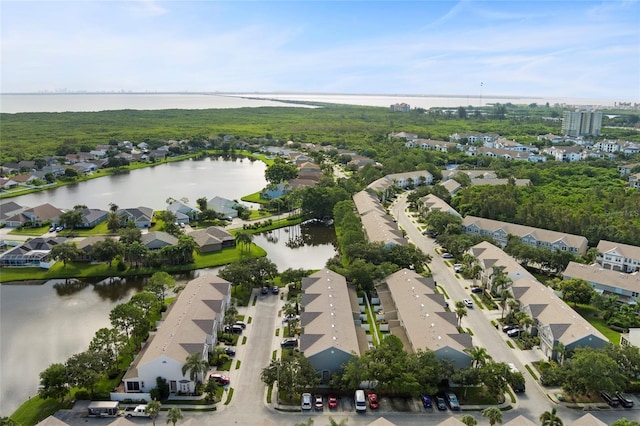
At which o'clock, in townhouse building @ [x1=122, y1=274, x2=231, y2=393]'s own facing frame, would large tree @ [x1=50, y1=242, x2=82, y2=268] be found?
The large tree is roughly at 8 o'clock from the townhouse building.

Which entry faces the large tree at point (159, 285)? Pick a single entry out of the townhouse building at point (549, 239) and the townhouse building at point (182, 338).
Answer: the townhouse building at point (549, 239)

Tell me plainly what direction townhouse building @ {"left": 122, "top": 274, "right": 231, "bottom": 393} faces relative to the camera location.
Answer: facing to the right of the viewer

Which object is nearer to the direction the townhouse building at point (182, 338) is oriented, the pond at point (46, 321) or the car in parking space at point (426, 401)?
the car in parking space

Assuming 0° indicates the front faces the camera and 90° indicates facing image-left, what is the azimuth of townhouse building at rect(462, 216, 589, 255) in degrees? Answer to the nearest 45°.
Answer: approximately 45°

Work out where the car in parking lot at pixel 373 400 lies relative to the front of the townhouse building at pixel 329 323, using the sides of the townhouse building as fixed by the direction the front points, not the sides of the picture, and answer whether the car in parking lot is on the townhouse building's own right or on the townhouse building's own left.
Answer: on the townhouse building's own left

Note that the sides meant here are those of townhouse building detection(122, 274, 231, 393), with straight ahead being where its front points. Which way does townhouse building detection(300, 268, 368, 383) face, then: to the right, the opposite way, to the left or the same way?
the opposite way

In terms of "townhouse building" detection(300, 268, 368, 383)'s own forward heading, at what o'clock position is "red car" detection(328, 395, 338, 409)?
The red car is roughly at 9 o'clock from the townhouse building.

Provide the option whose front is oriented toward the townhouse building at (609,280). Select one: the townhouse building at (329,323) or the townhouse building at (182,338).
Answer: the townhouse building at (182,338)

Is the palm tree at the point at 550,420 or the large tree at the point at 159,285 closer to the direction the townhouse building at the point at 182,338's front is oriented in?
the palm tree

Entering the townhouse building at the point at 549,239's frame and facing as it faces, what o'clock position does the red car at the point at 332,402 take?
The red car is roughly at 11 o'clock from the townhouse building.

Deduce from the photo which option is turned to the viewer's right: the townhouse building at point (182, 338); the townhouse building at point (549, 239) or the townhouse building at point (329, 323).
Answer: the townhouse building at point (182, 338)

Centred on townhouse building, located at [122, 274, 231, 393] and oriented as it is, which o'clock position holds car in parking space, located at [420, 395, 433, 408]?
The car in parking space is roughly at 1 o'clock from the townhouse building.
